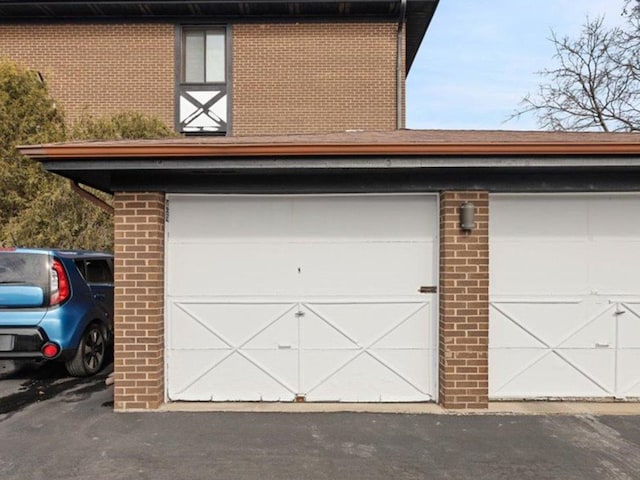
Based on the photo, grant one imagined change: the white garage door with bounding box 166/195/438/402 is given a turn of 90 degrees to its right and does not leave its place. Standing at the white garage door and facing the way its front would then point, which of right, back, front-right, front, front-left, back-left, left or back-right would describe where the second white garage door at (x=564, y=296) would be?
back

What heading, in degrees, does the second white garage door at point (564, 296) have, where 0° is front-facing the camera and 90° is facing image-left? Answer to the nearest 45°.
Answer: approximately 0°

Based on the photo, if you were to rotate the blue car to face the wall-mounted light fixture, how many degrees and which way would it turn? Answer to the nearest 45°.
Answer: approximately 90° to its right

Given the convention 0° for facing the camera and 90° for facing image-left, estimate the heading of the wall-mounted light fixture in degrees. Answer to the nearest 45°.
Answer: approximately 0°

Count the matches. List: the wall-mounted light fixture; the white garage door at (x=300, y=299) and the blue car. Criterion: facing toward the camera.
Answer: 2

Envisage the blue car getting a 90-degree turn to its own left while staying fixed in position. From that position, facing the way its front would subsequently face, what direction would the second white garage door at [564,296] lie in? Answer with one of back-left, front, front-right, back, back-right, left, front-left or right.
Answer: back

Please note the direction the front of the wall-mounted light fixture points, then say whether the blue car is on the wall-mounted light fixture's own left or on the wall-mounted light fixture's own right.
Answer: on the wall-mounted light fixture's own right

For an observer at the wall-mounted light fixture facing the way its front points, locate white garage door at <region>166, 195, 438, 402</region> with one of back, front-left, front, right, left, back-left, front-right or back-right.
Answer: right

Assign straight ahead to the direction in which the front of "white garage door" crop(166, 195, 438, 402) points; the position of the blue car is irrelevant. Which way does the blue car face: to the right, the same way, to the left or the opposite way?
the opposite way

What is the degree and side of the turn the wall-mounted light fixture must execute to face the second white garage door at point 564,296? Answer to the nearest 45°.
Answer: approximately 135° to its left

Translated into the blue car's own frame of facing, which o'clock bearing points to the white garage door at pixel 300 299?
The white garage door is roughly at 3 o'clock from the blue car.
